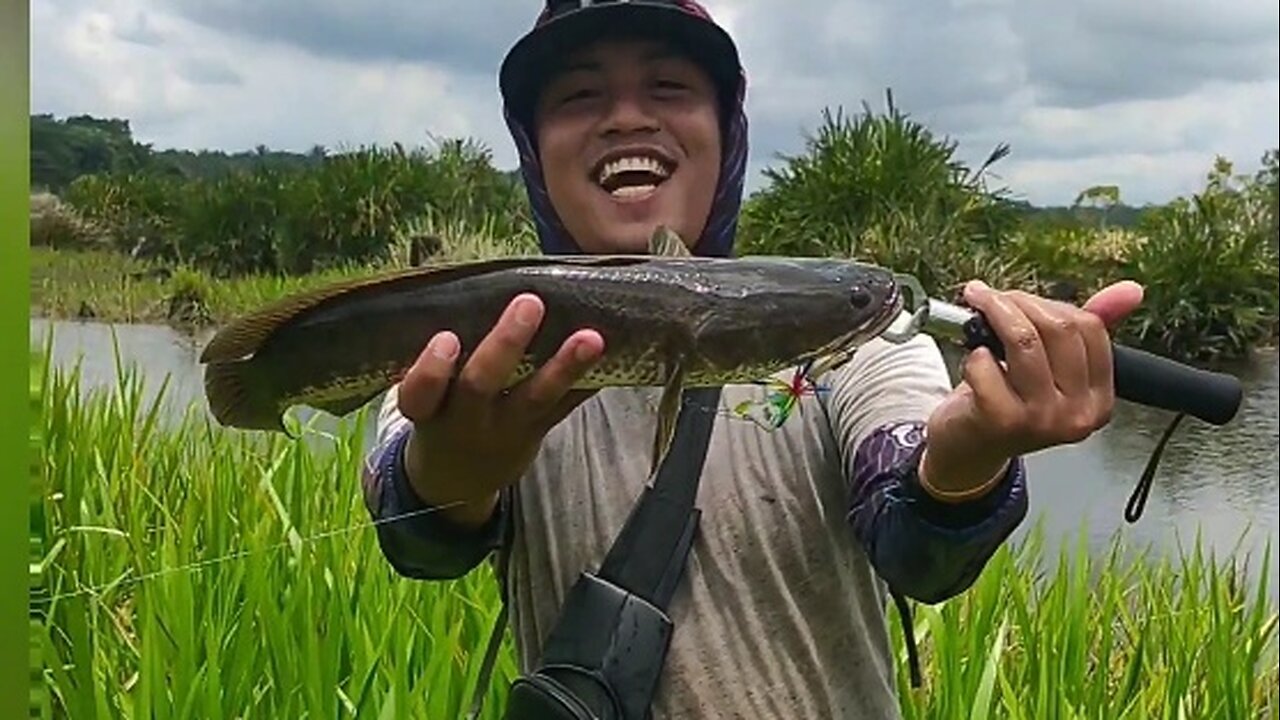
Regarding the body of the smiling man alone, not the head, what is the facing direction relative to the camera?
toward the camera

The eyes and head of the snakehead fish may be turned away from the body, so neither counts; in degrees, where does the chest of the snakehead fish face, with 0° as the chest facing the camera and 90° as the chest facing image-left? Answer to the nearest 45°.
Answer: approximately 270°
